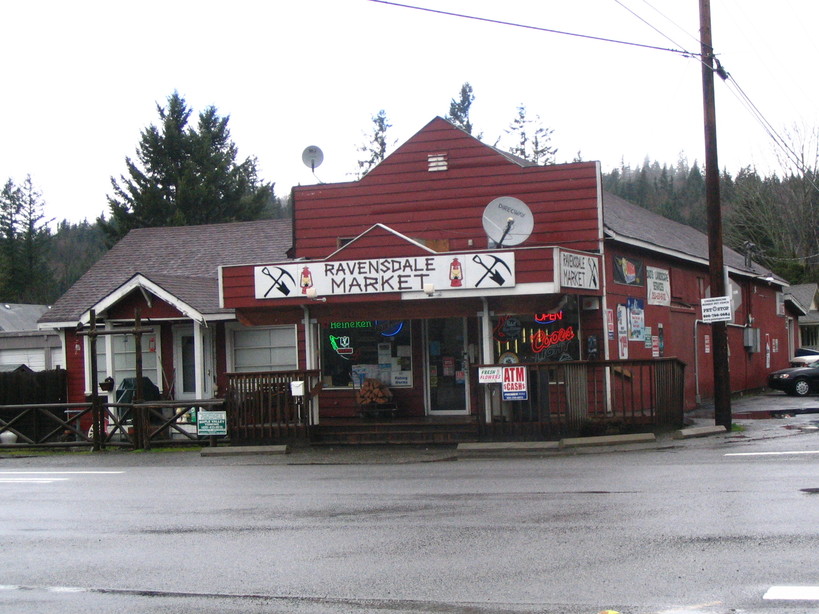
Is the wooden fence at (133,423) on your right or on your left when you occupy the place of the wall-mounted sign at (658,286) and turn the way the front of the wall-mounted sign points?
on your right

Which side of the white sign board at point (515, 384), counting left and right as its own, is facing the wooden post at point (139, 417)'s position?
right

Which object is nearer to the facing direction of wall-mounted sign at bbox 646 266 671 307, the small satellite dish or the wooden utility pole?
the wooden utility pole

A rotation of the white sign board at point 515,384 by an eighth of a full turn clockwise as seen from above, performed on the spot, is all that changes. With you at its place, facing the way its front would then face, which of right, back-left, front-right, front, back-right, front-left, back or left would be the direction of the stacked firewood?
right

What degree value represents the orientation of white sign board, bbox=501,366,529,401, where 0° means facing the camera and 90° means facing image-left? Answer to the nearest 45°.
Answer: approximately 0°

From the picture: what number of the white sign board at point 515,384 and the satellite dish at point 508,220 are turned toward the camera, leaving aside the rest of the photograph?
2

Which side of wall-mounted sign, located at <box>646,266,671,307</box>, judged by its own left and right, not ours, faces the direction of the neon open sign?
right

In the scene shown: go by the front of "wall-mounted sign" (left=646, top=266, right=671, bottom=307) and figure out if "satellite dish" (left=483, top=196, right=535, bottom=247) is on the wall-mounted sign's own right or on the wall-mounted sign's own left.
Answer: on the wall-mounted sign's own right

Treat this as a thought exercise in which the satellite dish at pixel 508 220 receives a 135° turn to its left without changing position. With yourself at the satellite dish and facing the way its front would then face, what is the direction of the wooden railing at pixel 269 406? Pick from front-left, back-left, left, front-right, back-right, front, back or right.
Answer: back-left

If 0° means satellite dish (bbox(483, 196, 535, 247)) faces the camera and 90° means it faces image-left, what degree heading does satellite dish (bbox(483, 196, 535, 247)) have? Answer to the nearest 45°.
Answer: approximately 0°

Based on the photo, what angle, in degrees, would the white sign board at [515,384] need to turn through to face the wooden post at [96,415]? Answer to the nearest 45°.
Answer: approximately 90° to its right

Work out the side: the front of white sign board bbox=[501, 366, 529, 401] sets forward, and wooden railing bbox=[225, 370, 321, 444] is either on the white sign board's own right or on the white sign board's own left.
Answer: on the white sign board's own right
